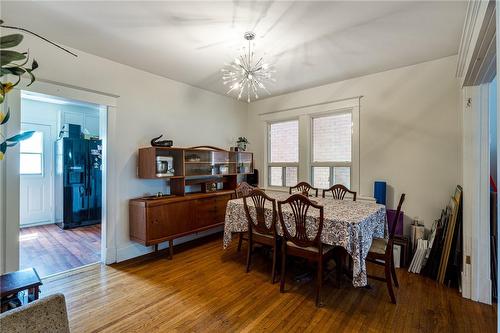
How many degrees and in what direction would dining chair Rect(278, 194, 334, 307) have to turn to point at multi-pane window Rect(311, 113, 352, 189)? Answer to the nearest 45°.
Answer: approximately 45° to its left

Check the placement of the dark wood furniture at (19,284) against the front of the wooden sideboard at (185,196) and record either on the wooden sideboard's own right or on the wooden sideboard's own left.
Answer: on the wooden sideboard's own right

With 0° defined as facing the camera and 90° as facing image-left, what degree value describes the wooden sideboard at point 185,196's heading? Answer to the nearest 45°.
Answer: approximately 315°

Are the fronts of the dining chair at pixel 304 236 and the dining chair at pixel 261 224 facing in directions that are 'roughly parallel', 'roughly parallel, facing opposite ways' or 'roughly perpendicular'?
roughly parallel

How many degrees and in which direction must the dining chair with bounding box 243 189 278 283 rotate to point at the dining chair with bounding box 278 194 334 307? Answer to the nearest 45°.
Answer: approximately 90° to its right

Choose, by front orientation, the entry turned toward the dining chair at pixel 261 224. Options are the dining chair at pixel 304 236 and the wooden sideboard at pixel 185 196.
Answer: the wooden sideboard

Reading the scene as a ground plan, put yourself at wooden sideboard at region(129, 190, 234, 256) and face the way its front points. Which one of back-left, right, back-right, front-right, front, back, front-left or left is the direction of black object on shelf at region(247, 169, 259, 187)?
left

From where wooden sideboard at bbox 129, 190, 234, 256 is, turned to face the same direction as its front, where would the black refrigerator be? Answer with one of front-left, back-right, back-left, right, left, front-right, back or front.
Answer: back

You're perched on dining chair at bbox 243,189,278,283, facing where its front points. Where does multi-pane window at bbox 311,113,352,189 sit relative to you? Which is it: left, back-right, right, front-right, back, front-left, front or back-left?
front

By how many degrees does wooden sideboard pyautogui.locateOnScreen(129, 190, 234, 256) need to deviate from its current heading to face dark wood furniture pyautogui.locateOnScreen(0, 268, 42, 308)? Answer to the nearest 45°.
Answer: approximately 90° to its right

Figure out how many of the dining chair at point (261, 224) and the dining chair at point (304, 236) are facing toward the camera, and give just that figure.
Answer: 0

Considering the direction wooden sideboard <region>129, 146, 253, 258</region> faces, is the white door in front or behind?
behind

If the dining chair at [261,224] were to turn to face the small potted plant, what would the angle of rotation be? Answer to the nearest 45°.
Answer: approximately 45° to its left

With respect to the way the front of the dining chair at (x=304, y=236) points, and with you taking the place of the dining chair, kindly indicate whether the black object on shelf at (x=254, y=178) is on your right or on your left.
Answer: on your left

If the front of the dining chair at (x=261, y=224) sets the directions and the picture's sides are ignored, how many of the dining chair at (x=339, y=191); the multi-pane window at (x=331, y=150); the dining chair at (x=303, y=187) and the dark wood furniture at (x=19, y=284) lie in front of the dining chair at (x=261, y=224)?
3

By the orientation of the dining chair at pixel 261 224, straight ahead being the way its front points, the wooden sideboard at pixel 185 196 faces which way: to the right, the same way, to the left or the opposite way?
to the right

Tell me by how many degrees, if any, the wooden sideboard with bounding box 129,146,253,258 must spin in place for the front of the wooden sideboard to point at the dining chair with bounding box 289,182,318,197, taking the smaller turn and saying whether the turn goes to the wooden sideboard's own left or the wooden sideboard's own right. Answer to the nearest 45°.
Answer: approximately 45° to the wooden sideboard's own left

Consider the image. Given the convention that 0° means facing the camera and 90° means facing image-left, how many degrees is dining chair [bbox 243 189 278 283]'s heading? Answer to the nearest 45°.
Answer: approximately 225°

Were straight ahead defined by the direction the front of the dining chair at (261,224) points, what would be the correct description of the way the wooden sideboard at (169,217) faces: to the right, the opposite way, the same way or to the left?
to the right

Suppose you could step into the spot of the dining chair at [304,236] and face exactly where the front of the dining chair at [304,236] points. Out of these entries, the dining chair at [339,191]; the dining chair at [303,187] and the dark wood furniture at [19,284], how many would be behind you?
1

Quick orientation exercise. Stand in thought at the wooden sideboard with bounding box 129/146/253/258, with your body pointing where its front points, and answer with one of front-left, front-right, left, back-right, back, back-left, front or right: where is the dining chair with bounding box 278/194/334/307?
front
